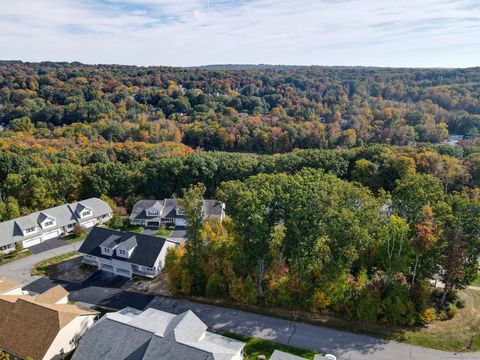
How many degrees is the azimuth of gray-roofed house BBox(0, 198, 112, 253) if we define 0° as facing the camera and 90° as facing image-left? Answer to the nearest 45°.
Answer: approximately 315°

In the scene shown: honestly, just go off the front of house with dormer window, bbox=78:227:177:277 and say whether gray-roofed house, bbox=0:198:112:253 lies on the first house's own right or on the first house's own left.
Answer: on the first house's own right

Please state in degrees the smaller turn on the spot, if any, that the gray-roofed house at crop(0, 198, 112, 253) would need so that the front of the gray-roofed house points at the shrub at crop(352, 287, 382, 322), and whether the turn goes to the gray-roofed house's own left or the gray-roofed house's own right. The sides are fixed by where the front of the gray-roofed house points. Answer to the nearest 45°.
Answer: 0° — it already faces it

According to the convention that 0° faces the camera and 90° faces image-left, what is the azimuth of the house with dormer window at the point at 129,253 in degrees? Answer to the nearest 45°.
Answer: approximately 45°

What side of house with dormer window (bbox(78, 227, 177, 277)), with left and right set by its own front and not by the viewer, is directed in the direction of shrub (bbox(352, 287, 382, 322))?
left

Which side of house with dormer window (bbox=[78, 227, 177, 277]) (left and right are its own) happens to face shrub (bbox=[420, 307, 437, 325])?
left

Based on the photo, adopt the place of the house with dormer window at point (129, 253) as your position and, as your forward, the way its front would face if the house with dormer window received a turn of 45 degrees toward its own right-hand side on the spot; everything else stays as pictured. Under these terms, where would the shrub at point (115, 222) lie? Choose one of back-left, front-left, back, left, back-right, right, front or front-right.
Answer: right

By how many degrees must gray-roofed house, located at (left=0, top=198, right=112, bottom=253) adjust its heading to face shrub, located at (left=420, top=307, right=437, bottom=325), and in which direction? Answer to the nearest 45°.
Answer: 0° — it already faces it

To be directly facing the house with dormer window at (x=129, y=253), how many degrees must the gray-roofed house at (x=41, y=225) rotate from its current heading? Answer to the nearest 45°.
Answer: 0° — it already faces it
